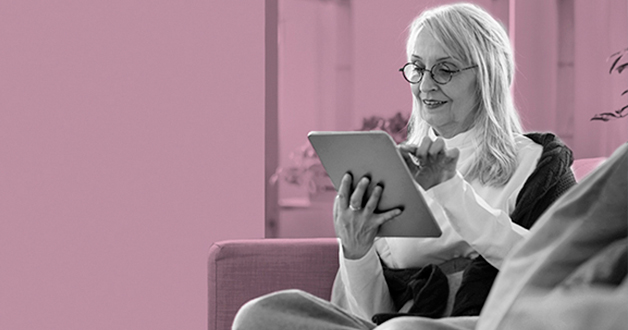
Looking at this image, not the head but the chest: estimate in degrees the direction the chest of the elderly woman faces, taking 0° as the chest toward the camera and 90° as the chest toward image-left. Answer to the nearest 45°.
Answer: approximately 45°
